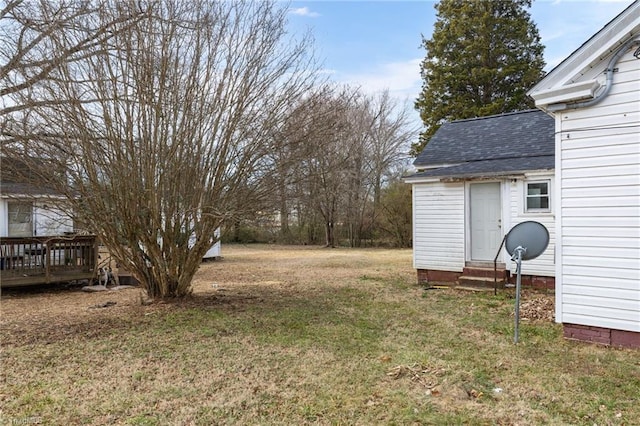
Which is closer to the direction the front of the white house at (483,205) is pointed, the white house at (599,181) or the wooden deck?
the white house

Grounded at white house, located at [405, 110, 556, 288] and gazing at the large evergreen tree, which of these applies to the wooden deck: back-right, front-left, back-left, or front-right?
back-left

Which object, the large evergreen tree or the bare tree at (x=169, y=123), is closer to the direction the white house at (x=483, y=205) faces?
the bare tree

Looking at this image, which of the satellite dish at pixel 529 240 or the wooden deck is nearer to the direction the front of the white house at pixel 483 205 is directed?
the satellite dish

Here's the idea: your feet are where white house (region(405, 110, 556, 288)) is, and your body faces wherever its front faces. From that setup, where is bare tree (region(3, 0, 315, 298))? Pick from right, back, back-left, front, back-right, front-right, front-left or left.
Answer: front-right

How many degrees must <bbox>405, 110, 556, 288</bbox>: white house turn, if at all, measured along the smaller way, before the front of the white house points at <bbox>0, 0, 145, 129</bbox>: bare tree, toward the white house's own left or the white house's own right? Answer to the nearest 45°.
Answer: approximately 45° to the white house's own right

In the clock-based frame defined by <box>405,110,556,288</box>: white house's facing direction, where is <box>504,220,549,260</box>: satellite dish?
The satellite dish is roughly at 12 o'clock from the white house.

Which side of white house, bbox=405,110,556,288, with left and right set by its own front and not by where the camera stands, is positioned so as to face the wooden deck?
right

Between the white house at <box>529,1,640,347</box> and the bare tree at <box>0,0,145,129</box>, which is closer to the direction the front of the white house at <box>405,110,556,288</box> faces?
the white house

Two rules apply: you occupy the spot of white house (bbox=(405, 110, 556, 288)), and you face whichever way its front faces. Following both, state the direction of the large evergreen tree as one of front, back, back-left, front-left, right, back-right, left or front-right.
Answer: back

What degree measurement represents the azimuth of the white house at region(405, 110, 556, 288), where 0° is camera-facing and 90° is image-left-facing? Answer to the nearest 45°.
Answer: approximately 0°

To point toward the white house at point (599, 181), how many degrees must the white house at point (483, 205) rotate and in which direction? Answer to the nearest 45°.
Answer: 0° — it already faces it
